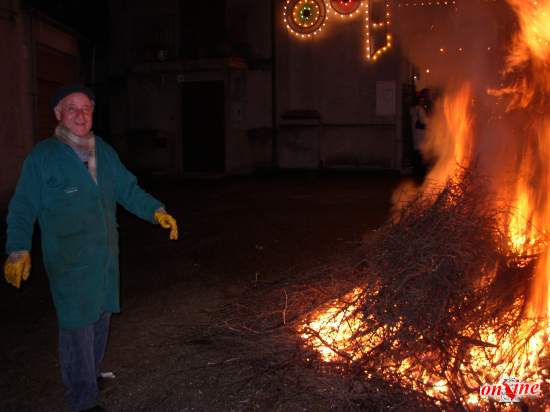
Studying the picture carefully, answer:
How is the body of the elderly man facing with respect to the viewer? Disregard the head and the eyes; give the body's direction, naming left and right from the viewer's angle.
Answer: facing the viewer and to the right of the viewer

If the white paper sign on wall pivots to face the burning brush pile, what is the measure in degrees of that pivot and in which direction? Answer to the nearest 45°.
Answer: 0° — it already faces it

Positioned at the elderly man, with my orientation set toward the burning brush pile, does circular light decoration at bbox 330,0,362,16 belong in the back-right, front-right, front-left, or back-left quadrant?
front-left

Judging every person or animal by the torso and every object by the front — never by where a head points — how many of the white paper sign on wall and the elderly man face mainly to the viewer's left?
0

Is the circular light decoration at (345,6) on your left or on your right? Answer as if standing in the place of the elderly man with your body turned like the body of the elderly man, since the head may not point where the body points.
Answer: on your left

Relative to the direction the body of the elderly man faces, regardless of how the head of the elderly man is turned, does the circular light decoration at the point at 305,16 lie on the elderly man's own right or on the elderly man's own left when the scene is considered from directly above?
on the elderly man's own left

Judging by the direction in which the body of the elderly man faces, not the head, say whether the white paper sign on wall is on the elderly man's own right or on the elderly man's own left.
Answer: on the elderly man's own left

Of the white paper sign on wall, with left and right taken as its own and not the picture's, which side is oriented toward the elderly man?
front

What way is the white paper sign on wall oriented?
toward the camera

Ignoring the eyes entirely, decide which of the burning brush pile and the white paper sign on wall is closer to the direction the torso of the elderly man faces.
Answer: the burning brush pile
